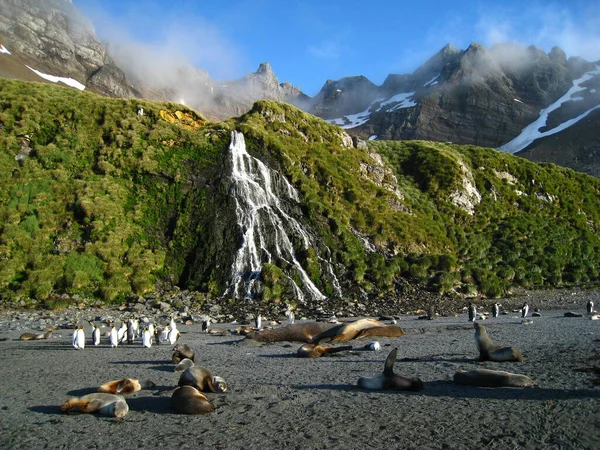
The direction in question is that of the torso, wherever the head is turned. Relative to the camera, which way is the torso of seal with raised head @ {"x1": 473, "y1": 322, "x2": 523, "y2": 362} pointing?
to the viewer's left

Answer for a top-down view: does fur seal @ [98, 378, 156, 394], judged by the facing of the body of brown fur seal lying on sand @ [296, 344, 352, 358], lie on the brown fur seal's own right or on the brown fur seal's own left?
on the brown fur seal's own left

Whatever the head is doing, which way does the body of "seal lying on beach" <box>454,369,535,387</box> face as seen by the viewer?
to the viewer's left

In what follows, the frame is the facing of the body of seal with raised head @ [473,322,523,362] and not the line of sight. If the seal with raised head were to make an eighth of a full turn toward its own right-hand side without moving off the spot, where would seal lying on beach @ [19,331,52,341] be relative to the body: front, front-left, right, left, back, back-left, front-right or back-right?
front-left

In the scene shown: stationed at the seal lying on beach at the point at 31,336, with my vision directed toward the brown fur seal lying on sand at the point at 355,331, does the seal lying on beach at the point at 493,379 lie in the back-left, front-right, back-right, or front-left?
front-right

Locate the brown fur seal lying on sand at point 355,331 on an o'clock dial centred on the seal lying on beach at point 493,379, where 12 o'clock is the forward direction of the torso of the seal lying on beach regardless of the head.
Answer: The brown fur seal lying on sand is roughly at 2 o'clock from the seal lying on beach.

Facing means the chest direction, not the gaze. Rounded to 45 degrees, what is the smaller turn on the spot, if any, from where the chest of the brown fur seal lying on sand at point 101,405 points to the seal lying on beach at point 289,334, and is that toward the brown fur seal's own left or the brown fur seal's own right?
approximately 90° to the brown fur seal's own left

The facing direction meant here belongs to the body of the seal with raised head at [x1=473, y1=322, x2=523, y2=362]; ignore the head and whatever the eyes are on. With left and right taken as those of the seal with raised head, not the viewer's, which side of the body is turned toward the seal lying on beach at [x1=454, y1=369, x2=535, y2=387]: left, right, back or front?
left
